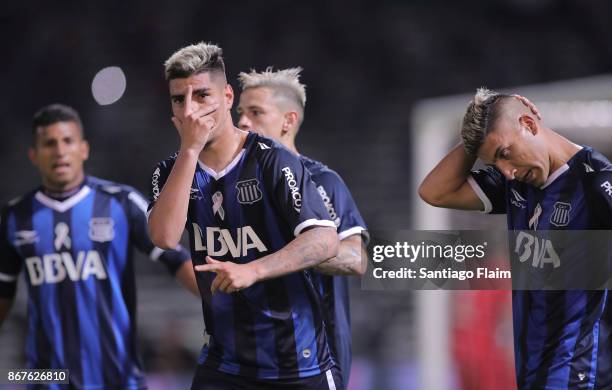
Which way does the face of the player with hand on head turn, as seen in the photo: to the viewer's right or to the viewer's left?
to the viewer's left

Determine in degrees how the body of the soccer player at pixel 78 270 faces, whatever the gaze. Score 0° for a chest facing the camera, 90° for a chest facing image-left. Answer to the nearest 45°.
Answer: approximately 0°

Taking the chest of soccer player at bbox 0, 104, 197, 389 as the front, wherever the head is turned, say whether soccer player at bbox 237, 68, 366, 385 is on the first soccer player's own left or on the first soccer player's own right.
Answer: on the first soccer player's own left

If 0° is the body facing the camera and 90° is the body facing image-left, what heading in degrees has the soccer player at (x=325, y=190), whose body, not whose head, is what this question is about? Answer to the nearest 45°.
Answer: approximately 45°

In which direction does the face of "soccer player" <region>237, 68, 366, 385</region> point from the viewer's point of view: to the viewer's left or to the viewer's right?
to the viewer's left

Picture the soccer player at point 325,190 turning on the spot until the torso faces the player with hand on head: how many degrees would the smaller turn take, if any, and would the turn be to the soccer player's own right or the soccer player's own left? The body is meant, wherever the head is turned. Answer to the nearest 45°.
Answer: approximately 90° to the soccer player's own left

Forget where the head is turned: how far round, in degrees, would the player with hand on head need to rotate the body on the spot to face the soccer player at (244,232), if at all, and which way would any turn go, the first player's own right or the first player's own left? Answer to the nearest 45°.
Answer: approximately 45° to the first player's own right

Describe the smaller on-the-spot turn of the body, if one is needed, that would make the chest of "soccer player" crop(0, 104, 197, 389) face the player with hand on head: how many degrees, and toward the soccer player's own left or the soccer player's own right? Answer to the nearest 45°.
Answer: approximately 45° to the soccer player's own left
